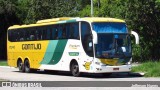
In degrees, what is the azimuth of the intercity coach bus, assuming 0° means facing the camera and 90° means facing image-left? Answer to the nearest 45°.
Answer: approximately 315°
